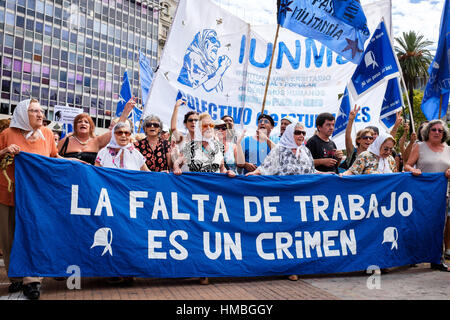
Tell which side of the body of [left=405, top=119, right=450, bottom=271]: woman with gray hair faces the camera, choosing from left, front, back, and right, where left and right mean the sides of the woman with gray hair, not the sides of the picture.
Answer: front

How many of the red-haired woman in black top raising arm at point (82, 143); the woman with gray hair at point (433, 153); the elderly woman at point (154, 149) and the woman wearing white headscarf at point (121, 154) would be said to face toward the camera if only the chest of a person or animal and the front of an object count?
4

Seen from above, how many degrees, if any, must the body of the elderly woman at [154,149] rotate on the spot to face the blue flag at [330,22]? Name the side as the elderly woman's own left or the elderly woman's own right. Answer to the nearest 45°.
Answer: approximately 135° to the elderly woman's own left

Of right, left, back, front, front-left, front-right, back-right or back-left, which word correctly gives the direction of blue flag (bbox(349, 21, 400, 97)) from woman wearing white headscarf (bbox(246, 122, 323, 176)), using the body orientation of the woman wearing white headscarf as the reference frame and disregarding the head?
left

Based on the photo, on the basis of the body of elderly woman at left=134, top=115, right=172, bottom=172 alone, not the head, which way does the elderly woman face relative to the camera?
toward the camera

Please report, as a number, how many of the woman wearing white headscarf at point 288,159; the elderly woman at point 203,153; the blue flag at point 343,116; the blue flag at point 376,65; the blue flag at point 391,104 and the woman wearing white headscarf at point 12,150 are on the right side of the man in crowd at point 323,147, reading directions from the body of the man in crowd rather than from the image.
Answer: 3

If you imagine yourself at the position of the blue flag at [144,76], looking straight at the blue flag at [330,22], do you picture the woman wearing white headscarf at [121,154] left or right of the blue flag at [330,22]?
right

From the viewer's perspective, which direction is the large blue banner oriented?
toward the camera

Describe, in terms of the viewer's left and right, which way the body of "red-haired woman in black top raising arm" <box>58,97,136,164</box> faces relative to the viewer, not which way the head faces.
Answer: facing the viewer

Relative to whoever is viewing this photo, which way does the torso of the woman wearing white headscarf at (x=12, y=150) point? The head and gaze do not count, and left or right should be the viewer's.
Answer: facing the viewer and to the right of the viewer

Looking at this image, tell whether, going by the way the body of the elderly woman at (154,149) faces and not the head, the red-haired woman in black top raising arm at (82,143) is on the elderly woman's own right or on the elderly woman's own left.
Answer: on the elderly woman's own right

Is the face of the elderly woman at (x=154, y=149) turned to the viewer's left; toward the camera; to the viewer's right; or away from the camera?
toward the camera
